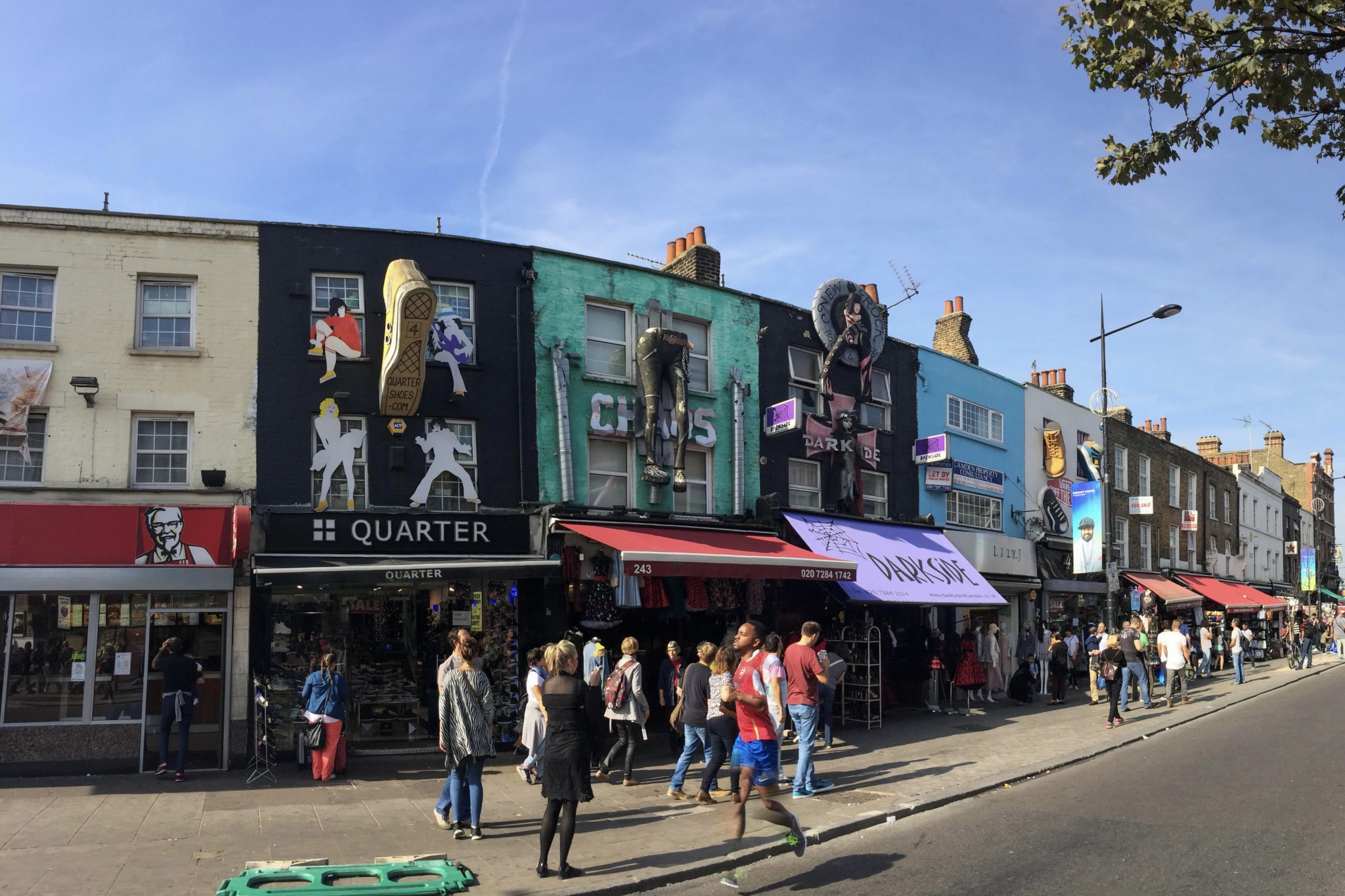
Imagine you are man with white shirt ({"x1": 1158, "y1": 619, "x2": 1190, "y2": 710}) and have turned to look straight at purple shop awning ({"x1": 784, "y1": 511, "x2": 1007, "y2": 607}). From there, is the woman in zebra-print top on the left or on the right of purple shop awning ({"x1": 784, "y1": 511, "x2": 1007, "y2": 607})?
left

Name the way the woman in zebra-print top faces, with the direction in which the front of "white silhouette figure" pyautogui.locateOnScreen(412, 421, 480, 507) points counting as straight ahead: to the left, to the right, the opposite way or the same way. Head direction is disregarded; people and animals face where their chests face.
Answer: the opposite way

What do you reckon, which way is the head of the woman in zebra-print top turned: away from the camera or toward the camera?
away from the camera

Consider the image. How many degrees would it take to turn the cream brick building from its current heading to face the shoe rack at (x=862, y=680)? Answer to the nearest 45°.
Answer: approximately 90° to its left

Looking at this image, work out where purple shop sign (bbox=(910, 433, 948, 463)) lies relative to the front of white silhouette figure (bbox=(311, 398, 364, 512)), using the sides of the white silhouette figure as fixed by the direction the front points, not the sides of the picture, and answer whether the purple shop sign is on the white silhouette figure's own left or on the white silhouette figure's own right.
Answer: on the white silhouette figure's own left

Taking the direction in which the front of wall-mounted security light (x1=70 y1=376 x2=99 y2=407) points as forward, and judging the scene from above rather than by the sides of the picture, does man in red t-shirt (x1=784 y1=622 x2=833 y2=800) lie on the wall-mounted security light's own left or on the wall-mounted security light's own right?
on the wall-mounted security light's own left
